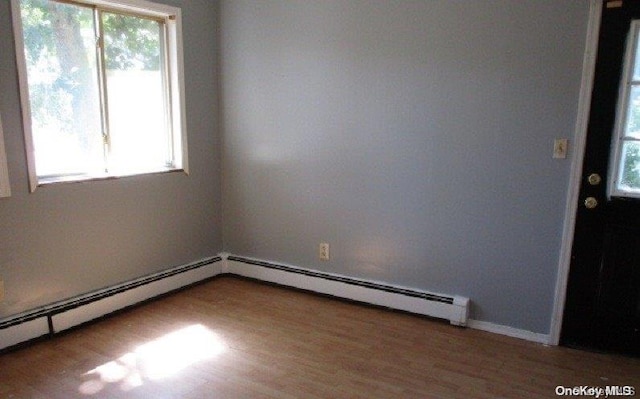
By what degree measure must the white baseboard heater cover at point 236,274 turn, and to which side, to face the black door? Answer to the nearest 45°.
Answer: approximately 90° to its left

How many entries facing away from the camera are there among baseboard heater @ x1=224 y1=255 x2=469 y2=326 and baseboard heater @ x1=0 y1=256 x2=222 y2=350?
0

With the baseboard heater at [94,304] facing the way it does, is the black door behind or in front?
in front

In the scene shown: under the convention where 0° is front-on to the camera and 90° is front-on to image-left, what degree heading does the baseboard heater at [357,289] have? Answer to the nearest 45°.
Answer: approximately 45°

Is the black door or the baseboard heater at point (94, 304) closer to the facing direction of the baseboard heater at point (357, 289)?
the baseboard heater

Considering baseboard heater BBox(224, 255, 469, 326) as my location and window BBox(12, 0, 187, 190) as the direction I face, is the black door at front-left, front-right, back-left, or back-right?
back-left
